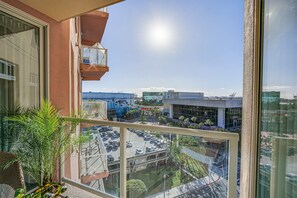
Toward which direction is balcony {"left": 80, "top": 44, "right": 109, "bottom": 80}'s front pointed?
to the viewer's right

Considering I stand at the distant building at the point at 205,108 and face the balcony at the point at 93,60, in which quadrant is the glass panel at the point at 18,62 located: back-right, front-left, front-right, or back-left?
front-left

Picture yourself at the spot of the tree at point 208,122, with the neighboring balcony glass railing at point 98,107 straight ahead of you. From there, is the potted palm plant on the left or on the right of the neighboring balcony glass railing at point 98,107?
left

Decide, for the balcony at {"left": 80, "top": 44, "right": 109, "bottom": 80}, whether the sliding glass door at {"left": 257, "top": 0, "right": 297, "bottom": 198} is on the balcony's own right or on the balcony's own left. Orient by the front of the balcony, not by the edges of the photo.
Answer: on the balcony's own right

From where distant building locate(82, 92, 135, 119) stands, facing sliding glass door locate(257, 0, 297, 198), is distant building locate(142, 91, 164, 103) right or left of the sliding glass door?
left
